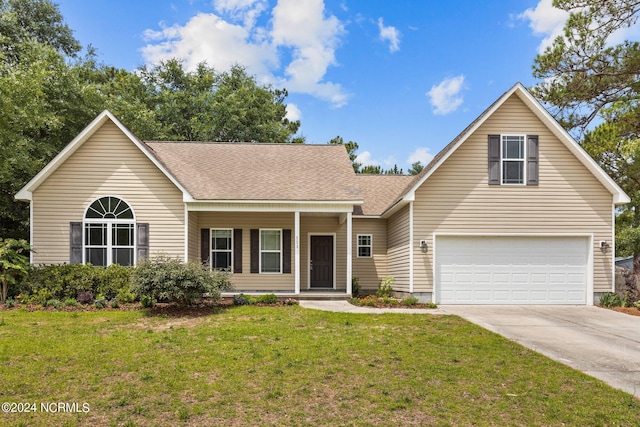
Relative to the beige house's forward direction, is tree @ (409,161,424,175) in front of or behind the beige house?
behind

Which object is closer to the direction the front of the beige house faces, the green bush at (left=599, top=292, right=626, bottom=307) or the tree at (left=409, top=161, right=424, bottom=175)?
the green bush

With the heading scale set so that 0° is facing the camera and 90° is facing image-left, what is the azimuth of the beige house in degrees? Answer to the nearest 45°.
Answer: approximately 0°

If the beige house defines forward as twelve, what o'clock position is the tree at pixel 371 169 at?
The tree is roughly at 6 o'clock from the beige house.

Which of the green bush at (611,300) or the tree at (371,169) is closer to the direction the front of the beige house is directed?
the green bush

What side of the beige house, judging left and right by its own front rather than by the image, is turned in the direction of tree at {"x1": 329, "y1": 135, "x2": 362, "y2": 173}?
back

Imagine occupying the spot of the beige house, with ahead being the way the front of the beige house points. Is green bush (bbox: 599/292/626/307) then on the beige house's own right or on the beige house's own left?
on the beige house's own left
